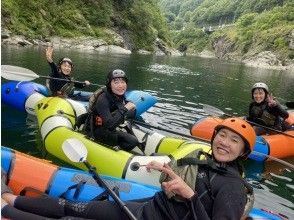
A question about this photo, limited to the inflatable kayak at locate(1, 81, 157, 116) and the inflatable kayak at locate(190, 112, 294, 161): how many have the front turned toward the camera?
0

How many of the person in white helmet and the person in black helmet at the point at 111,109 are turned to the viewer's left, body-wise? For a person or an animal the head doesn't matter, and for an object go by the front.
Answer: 0

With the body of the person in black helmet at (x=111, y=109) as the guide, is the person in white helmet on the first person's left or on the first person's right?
on the first person's left

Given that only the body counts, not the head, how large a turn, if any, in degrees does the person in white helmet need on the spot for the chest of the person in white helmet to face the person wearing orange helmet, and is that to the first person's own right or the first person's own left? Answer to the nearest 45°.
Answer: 0° — they already face them

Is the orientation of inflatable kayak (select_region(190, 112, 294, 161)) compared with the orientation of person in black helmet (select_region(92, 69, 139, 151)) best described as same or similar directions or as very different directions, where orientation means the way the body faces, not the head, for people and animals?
very different directions

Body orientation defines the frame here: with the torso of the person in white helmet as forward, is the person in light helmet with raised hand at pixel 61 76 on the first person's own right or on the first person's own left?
on the first person's own right

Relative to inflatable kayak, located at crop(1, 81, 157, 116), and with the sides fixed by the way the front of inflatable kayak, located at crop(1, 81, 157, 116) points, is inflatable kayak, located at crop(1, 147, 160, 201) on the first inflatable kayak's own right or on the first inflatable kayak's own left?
on the first inflatable kayak's own right

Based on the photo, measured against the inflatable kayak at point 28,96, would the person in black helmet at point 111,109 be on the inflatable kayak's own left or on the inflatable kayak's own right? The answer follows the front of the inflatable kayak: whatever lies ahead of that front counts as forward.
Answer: on the inflatable kayak's own right

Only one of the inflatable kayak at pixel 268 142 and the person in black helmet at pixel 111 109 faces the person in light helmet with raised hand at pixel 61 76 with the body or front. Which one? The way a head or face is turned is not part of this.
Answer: the inflatable kayak

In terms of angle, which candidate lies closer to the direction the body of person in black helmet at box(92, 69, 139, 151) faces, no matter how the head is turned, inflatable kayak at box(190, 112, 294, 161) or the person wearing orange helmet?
the person wearing orange helmet

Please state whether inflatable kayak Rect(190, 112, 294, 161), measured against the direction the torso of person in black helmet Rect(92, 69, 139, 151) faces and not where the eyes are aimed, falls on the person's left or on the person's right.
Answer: on the person's left

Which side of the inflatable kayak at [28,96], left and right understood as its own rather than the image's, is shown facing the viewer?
right

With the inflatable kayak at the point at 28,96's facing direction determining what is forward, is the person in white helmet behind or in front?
in front

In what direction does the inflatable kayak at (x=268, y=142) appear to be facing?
to the viewer's left
